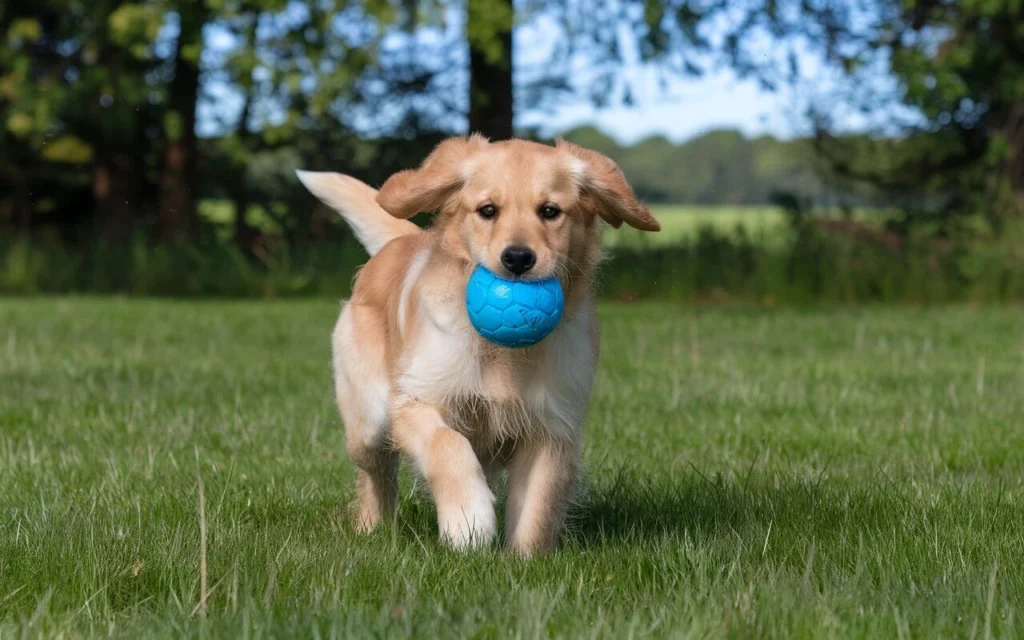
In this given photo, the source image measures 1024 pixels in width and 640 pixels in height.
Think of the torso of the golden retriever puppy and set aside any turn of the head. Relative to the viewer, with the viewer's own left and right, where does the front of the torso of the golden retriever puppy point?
facing the viewer and to the right of the viewer

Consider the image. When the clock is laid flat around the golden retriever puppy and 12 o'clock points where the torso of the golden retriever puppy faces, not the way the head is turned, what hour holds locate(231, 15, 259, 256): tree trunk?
The tree trunk is roughly at 7 o'clock from the golden retriever puppy.

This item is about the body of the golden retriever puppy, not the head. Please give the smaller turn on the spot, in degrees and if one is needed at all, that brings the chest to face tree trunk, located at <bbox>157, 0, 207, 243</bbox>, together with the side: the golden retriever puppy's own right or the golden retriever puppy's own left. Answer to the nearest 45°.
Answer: approximately 135° to the golden retriever puppy's own left

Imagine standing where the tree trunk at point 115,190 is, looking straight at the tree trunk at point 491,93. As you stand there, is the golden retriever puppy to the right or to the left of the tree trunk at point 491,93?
right

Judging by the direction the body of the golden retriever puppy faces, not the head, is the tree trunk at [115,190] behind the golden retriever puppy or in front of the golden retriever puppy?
behind
